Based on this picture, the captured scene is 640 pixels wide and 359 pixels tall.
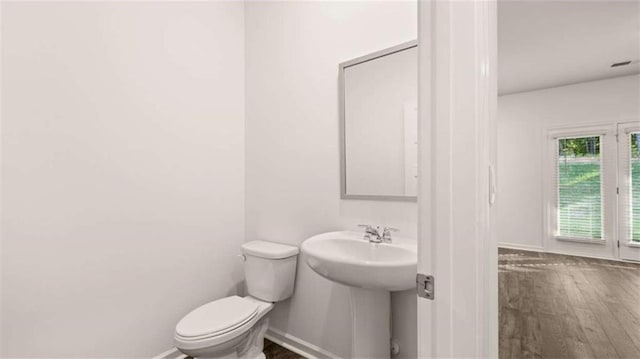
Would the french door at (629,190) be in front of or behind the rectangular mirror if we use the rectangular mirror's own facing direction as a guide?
behind

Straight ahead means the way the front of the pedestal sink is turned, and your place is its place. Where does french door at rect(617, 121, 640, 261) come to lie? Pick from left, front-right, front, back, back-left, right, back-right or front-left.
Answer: back

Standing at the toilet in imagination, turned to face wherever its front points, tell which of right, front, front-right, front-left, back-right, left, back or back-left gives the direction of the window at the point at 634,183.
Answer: back-left

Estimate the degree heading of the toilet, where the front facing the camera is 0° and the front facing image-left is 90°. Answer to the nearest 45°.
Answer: approximately 45°

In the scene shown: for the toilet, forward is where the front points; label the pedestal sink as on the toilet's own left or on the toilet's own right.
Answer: on the toilet's own left

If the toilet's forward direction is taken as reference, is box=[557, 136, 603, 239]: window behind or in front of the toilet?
behind

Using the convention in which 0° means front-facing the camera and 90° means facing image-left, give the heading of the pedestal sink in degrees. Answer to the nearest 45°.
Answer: approximately 45°

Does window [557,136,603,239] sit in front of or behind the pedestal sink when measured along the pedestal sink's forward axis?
behind
